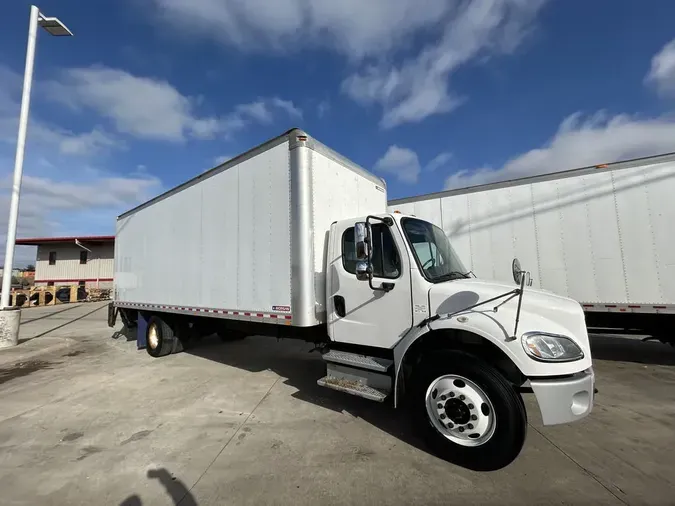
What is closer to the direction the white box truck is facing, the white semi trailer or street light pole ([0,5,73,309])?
the white semi trailer

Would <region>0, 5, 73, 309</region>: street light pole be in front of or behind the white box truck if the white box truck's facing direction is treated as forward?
behind

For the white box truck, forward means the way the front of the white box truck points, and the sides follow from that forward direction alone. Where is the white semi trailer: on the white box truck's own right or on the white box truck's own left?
on the white box truck's own left

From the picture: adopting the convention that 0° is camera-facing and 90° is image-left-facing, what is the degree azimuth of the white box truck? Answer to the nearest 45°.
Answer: approximately 315°
